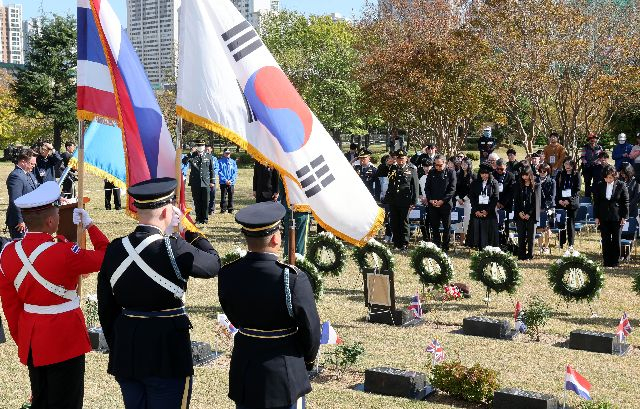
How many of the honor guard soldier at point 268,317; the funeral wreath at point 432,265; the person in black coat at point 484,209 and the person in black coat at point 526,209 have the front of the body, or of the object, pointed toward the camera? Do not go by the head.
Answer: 3

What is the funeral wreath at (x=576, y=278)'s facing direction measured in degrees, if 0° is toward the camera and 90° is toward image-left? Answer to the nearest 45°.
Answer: approximately 0°

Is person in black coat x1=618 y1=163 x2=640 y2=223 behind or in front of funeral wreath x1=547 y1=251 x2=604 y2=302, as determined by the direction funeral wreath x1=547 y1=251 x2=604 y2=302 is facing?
behind

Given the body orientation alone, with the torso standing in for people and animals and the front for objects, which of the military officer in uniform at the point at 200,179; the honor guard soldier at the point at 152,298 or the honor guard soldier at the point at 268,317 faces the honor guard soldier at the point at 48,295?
the military officer in uniform

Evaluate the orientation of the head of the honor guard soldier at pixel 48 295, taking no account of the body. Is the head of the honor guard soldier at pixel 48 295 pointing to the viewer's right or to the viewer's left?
to the viewer's right

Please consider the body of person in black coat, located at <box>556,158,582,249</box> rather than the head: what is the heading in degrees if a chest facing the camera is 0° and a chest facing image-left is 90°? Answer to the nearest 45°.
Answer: approximately 45°

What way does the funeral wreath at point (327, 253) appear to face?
toward the camera

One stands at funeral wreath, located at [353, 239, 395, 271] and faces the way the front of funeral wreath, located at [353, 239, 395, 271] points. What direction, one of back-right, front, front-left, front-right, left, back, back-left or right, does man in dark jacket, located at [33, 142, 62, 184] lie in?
back-right

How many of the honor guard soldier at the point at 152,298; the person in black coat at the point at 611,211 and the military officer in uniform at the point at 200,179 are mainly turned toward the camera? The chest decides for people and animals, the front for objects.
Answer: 2

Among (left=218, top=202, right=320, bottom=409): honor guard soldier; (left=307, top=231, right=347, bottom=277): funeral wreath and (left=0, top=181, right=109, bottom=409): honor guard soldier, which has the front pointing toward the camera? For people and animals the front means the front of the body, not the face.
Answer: the funeral wreath

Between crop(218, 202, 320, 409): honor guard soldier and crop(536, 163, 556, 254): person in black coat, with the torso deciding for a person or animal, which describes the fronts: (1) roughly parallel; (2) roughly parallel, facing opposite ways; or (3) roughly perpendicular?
roughly parallel, facing opposite ways

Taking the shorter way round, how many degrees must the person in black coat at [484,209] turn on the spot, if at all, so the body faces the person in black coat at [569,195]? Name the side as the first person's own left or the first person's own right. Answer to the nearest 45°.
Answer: approximately 135° to the first person's own left

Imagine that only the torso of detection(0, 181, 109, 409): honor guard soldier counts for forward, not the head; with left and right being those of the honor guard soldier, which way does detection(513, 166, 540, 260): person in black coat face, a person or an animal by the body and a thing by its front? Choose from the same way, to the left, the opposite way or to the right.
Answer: the opposite way

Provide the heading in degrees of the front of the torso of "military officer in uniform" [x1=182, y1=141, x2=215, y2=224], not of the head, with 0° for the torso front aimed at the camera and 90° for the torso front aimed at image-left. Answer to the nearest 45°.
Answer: approximately 0°

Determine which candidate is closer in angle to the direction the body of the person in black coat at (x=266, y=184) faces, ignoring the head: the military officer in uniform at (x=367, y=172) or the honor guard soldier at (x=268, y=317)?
the honor guard soldier

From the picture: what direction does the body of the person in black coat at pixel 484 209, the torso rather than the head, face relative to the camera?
toward the camera

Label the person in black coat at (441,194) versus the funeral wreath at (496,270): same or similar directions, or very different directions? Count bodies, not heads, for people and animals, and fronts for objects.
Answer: same or similar directions

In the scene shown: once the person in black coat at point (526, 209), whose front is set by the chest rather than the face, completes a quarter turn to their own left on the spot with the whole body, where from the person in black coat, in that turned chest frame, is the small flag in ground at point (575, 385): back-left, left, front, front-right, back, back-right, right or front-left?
right

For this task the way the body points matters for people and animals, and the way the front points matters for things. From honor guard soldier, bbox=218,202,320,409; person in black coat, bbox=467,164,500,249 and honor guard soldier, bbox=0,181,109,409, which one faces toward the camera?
the person in black coat
